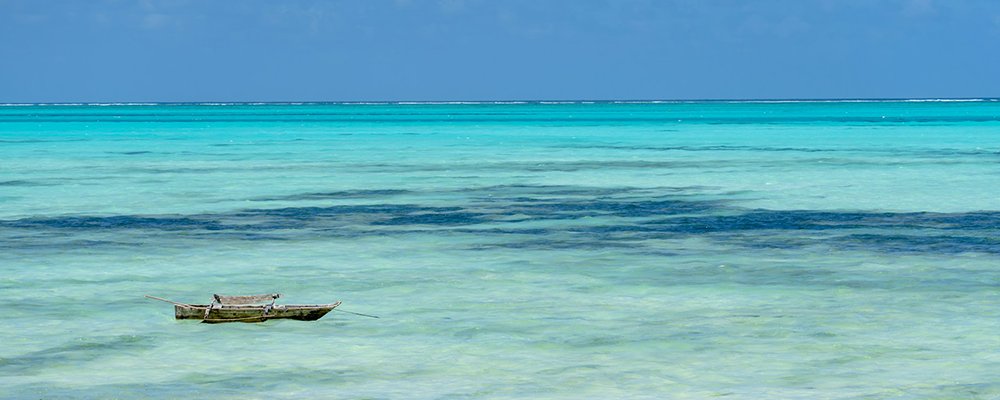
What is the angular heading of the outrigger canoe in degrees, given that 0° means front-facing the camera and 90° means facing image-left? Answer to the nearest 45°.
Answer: approximately 270°
